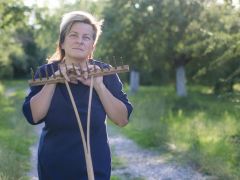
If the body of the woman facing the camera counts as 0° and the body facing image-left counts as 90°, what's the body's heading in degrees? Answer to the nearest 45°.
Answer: approximately 0°
